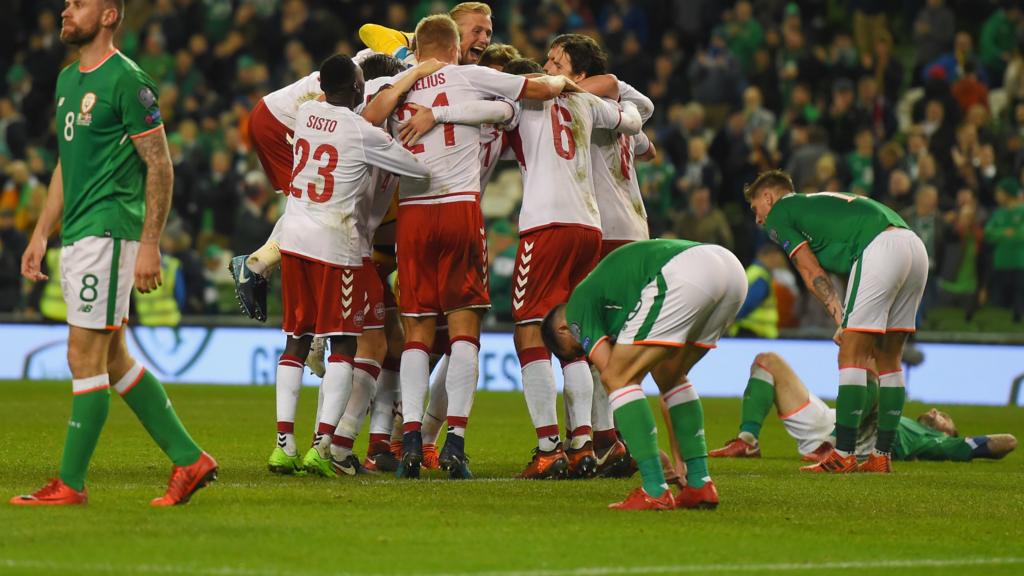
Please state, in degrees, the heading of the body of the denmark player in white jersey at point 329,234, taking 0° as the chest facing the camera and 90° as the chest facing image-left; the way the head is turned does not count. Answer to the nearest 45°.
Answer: approximately 225°

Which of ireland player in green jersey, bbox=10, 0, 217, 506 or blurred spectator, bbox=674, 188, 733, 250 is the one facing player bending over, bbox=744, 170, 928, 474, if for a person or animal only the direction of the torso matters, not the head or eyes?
the blurred spectator

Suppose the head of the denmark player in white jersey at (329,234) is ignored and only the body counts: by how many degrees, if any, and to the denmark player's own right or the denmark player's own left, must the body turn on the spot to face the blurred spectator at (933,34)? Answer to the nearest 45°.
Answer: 0° — they already face them

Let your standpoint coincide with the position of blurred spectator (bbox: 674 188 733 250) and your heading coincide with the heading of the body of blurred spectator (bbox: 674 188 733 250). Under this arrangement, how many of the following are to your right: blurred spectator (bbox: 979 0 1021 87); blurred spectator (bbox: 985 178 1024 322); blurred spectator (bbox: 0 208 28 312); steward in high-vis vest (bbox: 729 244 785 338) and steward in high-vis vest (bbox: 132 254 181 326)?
2

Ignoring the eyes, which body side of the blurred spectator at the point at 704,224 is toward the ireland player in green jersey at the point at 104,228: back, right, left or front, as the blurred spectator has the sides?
front

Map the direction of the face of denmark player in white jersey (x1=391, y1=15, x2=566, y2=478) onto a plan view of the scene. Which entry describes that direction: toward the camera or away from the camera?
away from the camera

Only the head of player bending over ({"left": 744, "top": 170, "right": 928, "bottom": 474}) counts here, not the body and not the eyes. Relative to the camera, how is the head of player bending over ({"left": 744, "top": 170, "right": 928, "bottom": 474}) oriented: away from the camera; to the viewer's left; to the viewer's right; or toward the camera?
to the viewer's left

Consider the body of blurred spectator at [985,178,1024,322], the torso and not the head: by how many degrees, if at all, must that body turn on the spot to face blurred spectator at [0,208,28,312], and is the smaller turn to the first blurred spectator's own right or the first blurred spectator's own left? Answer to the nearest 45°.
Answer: approximately 45° to the first blurred spectator's own right

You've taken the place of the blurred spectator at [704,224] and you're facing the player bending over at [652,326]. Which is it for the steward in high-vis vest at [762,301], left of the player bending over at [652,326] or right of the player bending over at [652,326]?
left

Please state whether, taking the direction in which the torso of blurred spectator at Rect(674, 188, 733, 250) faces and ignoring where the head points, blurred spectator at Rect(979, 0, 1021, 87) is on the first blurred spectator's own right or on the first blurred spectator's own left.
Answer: on the first blurred spectator's own left

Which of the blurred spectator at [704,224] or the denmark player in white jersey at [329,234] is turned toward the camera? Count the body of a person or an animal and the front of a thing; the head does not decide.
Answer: the blurred spectator

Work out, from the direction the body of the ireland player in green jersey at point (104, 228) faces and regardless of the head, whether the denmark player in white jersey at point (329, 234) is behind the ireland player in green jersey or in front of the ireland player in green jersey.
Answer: behind

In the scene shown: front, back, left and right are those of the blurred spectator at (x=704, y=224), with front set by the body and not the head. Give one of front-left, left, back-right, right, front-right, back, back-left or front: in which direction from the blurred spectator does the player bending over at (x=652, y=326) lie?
front

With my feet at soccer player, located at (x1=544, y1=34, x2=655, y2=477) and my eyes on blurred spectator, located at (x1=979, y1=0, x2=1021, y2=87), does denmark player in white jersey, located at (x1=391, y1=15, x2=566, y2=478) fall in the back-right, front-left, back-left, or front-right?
back-left

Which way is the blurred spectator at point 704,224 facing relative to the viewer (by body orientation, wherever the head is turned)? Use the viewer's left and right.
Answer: facing the viewer

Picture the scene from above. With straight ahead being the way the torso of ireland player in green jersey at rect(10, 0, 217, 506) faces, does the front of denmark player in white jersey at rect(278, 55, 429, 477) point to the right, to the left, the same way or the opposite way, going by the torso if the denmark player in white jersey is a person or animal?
the opposite way
